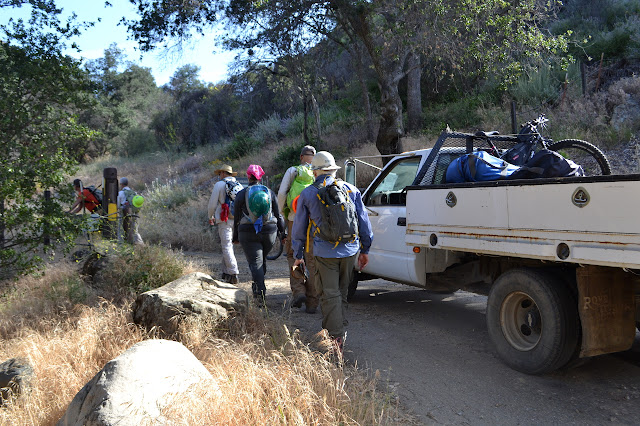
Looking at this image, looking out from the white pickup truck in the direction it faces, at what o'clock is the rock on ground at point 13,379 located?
The rock on ground is roughly at 10 o'clock from the white pickup truck.

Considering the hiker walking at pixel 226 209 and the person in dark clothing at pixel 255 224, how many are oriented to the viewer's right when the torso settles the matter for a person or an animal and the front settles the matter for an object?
0

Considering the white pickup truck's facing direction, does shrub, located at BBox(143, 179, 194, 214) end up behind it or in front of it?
in front

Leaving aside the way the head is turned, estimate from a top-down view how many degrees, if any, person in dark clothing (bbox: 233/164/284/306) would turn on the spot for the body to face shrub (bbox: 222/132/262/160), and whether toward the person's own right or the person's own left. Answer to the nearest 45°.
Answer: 0° — they already face it

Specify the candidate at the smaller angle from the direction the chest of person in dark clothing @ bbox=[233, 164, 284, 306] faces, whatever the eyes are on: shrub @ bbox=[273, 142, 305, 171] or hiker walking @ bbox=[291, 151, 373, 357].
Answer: the shrub

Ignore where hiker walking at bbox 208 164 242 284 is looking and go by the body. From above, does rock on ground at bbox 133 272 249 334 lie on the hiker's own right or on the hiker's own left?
on the hiker's own left

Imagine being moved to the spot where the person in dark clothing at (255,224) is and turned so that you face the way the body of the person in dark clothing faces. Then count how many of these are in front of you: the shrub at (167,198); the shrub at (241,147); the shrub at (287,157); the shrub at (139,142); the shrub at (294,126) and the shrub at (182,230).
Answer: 6

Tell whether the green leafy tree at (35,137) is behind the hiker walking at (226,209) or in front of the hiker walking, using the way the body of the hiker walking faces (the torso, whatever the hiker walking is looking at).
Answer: in front

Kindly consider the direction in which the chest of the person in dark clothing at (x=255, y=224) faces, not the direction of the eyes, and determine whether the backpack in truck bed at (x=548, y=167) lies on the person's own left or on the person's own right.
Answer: on the person's own right

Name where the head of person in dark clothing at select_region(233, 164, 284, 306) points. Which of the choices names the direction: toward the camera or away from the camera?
away from the camera

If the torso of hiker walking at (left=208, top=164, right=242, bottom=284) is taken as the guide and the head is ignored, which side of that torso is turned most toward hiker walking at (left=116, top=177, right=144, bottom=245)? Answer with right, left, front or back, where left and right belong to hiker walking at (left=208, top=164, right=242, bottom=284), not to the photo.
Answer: front

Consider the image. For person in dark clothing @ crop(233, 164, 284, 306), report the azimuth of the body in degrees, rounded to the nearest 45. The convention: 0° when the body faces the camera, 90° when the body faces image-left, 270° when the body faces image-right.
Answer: approximately 180°

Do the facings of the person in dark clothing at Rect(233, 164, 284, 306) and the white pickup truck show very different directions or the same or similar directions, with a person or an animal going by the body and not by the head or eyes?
same or similar directions

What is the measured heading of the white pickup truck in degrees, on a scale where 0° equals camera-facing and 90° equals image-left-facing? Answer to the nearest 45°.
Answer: approximately 135°
